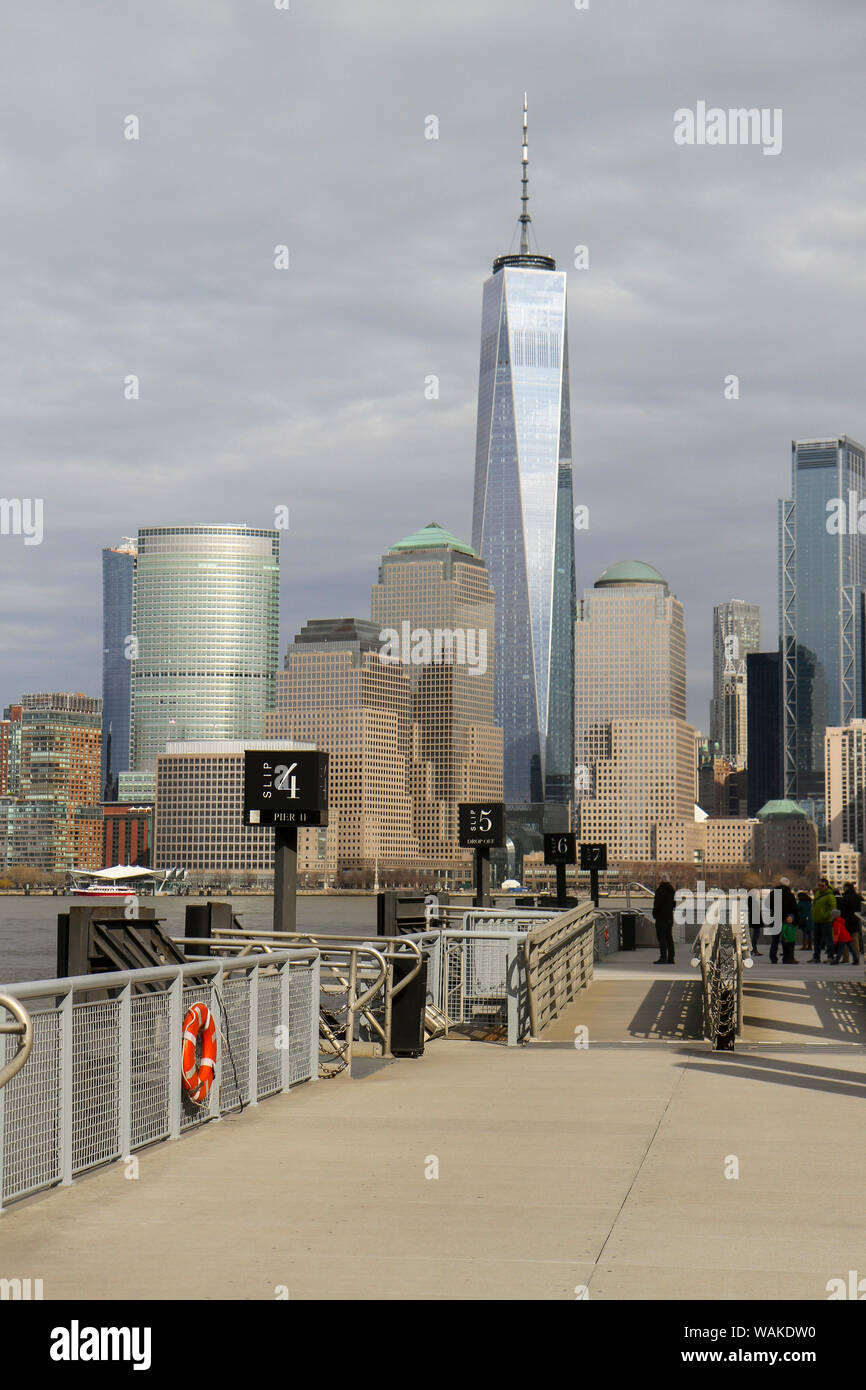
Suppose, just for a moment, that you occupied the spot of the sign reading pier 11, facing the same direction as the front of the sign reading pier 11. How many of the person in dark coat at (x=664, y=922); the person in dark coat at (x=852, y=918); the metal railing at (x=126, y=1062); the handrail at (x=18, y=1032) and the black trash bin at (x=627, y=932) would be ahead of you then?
2

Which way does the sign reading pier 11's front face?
toward the camera

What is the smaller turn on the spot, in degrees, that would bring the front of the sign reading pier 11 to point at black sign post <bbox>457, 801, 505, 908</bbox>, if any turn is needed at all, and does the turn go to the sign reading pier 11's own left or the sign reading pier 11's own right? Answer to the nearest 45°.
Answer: approximately 180°

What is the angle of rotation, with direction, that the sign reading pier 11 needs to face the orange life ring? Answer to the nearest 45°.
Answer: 0° — it already faces it

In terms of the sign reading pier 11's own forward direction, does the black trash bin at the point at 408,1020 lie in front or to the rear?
in front

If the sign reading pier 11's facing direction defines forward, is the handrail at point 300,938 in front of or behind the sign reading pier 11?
in front

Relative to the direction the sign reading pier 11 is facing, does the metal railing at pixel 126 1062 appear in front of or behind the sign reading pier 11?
in front

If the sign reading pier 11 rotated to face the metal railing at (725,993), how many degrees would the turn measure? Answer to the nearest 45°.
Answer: approximately 45° to its left

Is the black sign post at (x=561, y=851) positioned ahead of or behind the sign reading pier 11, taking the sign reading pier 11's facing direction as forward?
behind
